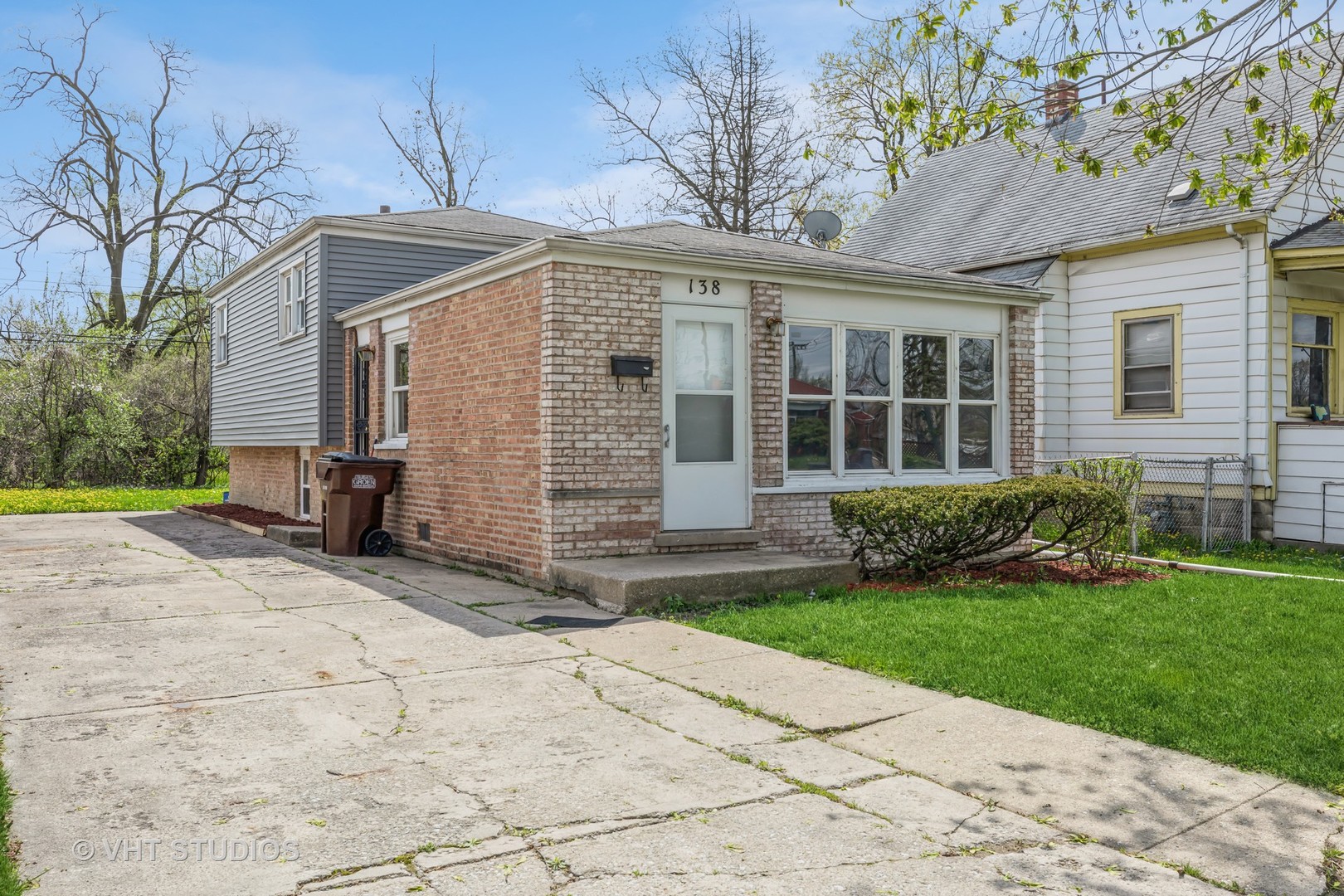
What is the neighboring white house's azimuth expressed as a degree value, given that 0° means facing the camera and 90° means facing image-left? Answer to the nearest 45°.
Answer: approximately 315°

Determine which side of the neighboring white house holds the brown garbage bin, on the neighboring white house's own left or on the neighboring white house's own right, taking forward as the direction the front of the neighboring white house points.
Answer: on the neighboring white house's own right

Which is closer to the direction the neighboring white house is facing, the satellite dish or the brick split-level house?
the brick split-level house

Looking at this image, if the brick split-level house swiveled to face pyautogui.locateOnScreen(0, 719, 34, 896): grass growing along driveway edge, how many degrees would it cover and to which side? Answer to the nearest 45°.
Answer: approximately 45° to its right

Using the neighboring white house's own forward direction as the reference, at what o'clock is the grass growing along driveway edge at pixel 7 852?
The grass growing along driveway edge is roughly at 2 o'clock from the neighboring white house.

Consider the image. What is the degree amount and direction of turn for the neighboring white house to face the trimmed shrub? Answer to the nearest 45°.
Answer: approximately 45° to its right

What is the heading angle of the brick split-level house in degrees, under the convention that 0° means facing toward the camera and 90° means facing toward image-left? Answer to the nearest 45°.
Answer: approximately 315°

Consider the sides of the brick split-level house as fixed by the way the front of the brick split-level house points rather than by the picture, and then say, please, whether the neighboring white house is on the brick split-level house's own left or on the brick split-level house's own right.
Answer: on the brick split-level house's own left

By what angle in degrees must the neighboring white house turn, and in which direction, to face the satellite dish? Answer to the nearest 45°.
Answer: approximately 135° to its right
